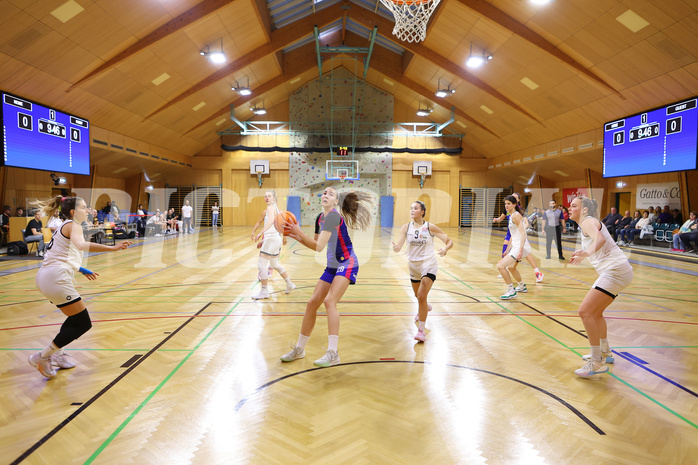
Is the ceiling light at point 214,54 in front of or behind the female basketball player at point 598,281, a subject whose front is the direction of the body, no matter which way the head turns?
in front

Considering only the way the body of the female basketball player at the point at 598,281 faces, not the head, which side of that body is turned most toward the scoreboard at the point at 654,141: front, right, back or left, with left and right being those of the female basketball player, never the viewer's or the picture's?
right

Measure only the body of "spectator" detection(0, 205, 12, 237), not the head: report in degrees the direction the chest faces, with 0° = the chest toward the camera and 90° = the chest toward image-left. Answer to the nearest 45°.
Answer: approximately 270°

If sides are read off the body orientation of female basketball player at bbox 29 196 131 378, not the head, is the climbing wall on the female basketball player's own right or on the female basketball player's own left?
on the female basketball player's own left

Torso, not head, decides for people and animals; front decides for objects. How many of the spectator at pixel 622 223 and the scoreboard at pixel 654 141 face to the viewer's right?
0

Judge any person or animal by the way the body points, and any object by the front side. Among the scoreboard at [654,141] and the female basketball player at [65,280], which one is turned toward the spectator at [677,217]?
the female basketball player

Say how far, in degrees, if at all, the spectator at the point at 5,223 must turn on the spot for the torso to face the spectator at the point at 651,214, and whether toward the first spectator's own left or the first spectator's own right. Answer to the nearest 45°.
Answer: approximately 45° to the first spectator's own right

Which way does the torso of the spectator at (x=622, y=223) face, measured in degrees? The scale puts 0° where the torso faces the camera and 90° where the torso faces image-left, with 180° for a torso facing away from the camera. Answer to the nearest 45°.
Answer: approximately 90°

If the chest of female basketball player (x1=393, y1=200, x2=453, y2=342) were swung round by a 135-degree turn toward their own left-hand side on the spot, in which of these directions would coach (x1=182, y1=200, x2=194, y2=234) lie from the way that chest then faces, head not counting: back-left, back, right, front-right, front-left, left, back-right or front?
left

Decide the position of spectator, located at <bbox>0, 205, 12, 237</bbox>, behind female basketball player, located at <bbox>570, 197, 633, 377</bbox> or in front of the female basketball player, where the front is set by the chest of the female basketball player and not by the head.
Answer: in front

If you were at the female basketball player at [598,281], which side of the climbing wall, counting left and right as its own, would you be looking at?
front

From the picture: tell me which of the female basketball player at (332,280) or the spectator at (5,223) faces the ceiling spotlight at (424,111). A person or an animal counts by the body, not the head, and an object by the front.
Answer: the spectator

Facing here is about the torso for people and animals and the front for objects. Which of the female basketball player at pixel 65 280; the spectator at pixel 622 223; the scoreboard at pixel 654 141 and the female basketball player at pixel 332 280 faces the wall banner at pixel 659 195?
the female basketball player at pixel 65 280

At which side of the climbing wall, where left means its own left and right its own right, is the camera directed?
front

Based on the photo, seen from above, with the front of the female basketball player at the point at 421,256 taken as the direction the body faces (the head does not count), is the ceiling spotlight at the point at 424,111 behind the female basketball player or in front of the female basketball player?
behind

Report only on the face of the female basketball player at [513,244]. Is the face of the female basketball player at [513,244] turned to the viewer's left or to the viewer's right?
to the viewer's left

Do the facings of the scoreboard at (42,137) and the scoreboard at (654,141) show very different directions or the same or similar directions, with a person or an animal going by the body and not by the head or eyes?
very different directions
